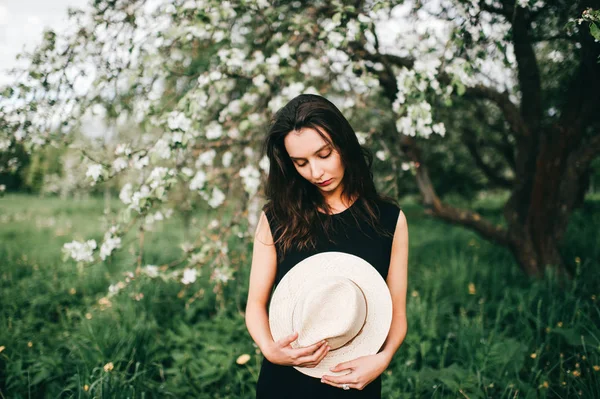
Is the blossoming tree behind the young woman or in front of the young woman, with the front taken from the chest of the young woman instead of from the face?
behind

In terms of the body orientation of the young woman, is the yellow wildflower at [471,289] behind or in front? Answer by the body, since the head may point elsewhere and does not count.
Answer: behind

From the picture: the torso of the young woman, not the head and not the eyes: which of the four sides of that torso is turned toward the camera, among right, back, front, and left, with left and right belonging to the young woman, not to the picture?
front
